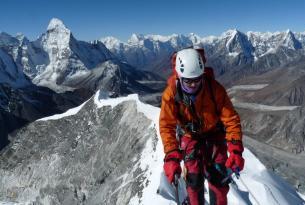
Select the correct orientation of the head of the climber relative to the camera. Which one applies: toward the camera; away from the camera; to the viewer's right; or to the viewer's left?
toward the camera

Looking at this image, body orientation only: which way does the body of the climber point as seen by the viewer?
toward the camera
